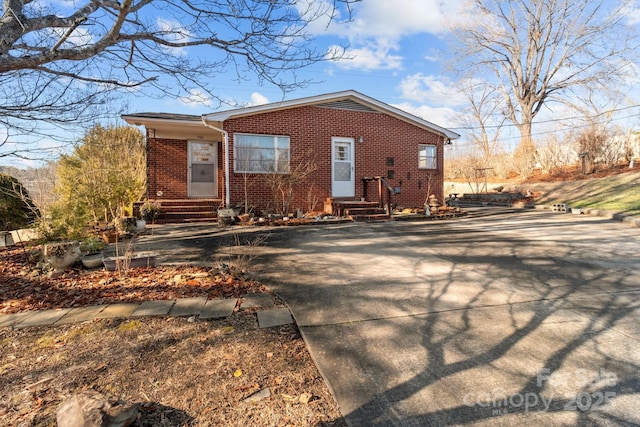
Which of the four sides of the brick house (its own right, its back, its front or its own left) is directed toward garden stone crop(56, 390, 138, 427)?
front

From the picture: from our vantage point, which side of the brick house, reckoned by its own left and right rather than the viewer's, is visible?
front

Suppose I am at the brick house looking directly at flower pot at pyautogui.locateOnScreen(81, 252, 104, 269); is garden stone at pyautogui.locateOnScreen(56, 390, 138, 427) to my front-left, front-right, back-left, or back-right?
front-left

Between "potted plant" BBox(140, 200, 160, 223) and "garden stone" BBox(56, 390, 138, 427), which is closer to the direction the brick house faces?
the garden stone

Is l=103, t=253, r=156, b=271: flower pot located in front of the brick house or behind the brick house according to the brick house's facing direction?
in front

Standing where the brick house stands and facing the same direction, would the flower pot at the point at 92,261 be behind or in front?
in front

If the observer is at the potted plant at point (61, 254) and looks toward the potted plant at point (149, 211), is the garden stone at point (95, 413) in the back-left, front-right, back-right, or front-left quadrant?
back-right

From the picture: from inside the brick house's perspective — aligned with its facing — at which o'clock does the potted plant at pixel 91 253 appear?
The potted plant is roughly at 1 o'clock from the brick house.
